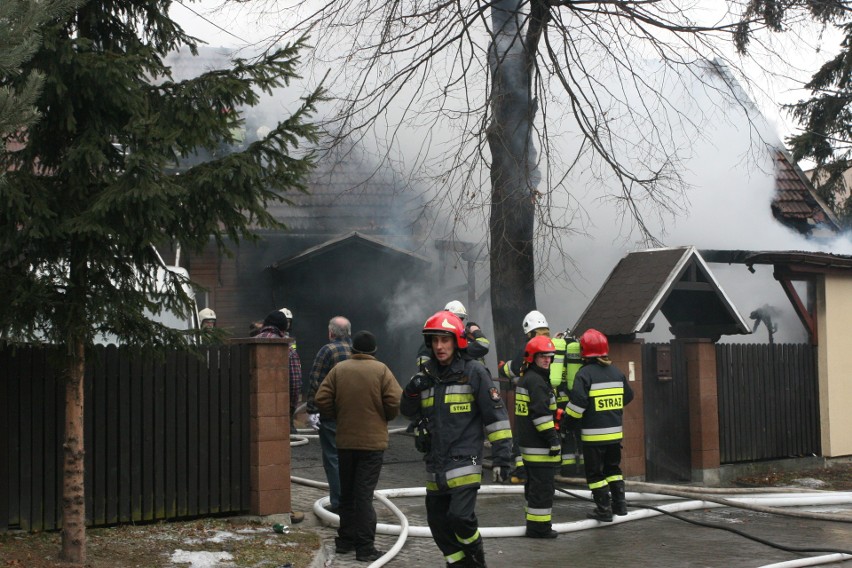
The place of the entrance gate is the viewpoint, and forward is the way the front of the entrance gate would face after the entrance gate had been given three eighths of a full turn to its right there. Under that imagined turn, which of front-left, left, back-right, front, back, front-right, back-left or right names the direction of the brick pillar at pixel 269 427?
left

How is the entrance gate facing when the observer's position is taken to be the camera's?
facing the viewer

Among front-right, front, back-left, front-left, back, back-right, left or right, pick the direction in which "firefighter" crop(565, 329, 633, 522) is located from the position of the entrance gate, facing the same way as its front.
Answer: front

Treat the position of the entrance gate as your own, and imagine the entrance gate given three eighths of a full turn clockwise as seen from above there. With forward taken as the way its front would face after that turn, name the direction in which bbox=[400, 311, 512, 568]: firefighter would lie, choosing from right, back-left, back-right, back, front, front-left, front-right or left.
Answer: back-left

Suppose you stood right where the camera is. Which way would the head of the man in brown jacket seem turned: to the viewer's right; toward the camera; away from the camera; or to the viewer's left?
away from the camera

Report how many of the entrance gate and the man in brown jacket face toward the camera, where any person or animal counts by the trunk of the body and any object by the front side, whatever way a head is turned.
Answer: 1

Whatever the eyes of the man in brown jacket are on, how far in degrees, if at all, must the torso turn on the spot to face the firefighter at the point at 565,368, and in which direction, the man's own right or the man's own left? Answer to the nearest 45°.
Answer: approximately 45° to the man's own right

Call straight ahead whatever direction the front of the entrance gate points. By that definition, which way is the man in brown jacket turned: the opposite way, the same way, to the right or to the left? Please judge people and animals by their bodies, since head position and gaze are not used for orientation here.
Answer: the opposite way

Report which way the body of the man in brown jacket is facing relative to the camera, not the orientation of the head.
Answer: away from the camera

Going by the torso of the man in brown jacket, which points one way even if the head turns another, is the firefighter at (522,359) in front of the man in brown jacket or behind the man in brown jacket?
in front

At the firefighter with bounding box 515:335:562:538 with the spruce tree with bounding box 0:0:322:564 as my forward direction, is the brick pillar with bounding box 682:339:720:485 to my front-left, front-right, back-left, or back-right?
back-right

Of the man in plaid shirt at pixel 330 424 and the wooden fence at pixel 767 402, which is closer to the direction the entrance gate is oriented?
the man in plaid shirt

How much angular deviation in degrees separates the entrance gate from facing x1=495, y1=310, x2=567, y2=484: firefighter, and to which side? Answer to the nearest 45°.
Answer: approximately 45° to its right
